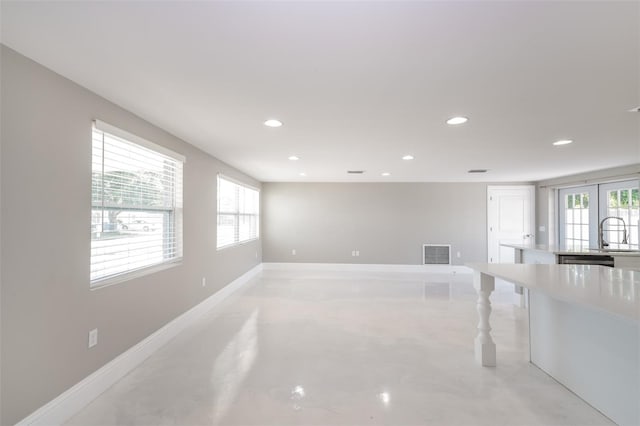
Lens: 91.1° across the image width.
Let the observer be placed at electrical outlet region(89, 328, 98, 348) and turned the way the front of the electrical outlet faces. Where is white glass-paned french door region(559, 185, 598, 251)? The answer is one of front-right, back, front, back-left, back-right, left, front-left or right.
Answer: front-left

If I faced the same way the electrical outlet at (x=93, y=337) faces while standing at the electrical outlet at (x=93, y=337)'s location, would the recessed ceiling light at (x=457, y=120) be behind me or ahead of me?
ahead

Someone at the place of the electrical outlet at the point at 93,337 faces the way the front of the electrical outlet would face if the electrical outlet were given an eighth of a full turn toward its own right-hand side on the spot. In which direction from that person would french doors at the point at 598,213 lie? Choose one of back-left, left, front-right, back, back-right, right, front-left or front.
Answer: left

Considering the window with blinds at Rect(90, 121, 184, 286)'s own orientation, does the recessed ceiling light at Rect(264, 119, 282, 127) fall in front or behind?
in front

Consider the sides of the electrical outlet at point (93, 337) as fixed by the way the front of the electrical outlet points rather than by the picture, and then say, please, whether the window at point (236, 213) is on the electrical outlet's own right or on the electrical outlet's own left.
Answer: on the electrical outlet's own left

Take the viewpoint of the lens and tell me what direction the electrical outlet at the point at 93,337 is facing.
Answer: facing the viewer and to the right of the viewer

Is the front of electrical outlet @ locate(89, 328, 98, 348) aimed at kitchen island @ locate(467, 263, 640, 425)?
yes

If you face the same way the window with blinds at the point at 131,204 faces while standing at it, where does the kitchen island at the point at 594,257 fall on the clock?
The kitchen island is roughly at 11 o'clock from the window with blinds.

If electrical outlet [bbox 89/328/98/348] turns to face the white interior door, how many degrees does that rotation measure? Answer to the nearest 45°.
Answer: approximately 45° to its left

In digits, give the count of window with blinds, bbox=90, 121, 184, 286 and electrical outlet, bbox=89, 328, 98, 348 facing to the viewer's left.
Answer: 0

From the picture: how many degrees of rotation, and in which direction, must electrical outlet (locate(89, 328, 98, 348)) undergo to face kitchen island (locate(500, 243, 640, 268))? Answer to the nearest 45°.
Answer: approximately 45° to its left

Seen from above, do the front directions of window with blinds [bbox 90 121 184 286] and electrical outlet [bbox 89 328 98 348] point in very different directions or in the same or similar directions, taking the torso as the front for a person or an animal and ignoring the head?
same or similar directions
